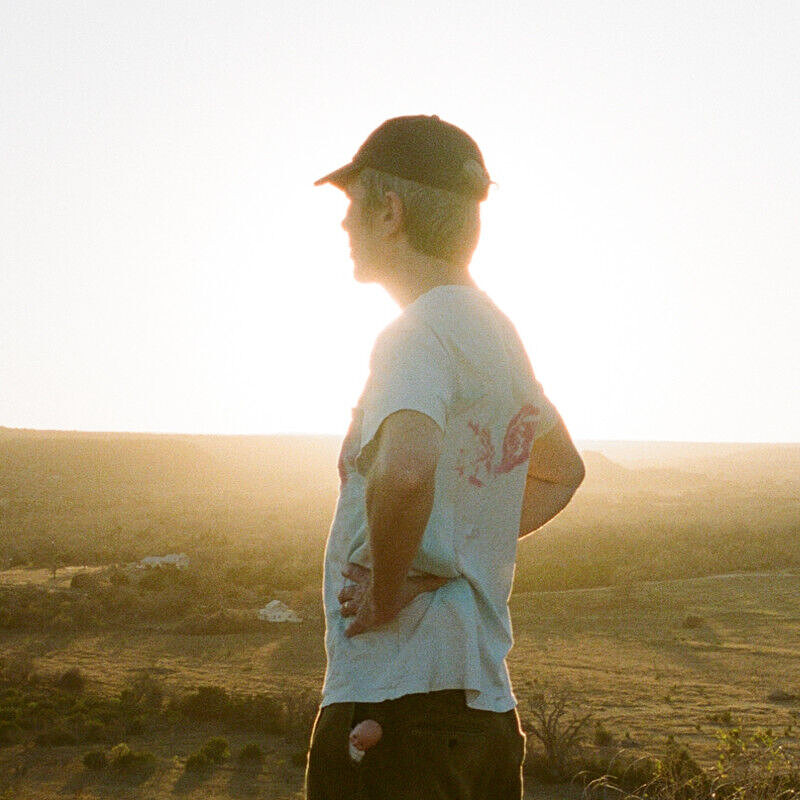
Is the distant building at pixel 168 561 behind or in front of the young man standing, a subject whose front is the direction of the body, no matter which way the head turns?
in front

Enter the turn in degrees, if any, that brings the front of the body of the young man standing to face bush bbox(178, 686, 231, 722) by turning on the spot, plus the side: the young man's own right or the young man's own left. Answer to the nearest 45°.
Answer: approximately 45° to the young man's own right

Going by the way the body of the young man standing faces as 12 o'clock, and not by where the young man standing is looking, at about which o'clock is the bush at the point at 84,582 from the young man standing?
The bush is roughly at 1 o'clock from the young man standing.

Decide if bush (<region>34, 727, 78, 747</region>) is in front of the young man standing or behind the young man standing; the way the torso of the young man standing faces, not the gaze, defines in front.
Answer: in front

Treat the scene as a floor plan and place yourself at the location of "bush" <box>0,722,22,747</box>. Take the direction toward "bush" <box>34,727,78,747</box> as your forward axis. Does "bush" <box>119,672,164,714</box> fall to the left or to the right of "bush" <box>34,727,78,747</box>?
left

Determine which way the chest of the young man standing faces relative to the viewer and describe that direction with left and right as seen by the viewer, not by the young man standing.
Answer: facing away from the viewer and to the left of the viewer

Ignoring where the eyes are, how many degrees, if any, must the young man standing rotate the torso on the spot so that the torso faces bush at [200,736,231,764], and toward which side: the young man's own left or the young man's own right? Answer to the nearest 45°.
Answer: approximately 45° to the young man's own right

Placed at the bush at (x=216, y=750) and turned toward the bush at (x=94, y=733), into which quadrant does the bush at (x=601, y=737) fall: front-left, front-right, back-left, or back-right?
back-right

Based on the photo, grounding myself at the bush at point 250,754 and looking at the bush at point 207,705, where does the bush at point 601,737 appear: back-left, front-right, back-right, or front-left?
back-right

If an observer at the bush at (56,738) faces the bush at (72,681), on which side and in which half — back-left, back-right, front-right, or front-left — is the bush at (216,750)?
back-right

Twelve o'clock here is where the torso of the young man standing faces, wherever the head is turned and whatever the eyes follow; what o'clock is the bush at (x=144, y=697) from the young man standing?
The bush is roughly at 1 o'clock from the young man standing.

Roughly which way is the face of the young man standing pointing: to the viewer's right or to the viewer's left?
to the viewer's left
